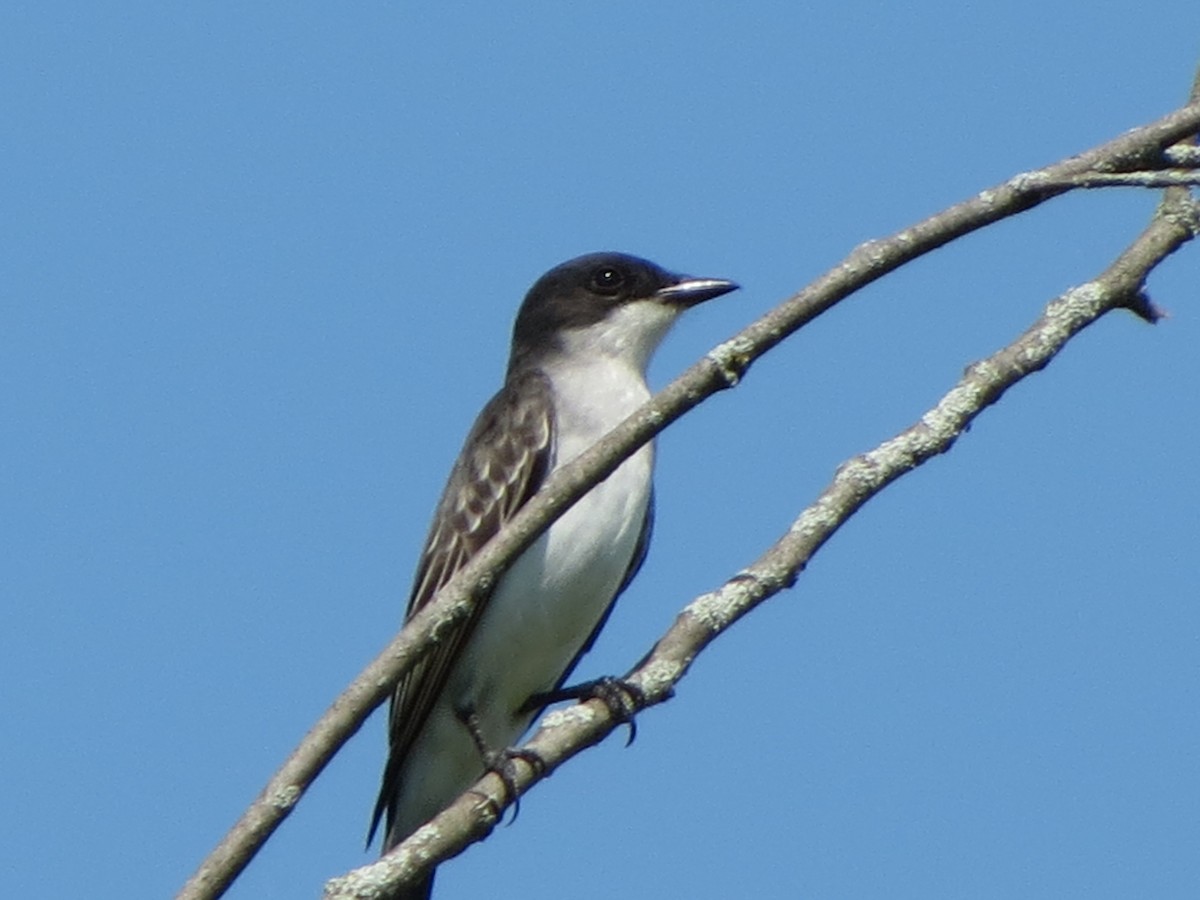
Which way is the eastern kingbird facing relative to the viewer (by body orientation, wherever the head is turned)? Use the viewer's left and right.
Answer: facing the viewer and to the right of the viewer
